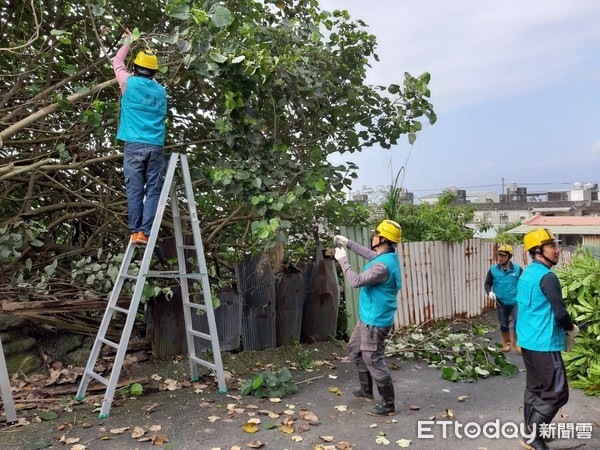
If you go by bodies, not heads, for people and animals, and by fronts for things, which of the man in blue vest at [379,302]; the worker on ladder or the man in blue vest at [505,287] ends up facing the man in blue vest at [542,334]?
the man in blue vest at [505,287]

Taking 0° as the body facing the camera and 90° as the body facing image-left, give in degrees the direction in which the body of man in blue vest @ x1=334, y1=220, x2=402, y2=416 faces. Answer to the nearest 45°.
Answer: approximately 90°

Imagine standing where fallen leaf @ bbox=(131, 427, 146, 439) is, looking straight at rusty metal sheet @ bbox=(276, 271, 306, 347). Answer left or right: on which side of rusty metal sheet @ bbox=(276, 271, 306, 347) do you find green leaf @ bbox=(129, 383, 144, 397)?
left

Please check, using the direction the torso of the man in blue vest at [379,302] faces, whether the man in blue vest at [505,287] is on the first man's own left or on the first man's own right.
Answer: on the first man's own right

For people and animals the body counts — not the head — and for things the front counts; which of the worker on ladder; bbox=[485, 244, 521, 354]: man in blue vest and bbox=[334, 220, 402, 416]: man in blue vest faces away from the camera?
the worker on ladder

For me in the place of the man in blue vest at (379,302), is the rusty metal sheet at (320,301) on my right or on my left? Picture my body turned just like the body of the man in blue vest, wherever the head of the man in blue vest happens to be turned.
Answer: on my right

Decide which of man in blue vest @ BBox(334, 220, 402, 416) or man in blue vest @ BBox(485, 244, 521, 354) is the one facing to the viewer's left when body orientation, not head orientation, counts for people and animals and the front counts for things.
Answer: man in blue vest @ BBox(334, 220, 402, 416)

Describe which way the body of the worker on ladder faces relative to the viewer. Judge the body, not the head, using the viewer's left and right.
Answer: facing away from the viewer

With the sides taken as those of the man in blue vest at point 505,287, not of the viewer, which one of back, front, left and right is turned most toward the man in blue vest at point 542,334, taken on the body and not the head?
front

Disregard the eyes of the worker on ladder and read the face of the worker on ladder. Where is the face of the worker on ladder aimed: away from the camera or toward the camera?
away from the camera

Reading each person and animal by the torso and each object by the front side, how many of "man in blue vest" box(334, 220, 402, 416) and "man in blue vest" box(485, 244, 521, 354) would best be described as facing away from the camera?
0

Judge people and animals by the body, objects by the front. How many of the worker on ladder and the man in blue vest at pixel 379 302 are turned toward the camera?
0

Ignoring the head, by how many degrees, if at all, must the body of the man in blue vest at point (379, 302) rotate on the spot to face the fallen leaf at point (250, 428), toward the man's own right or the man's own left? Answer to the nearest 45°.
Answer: approximately 45° to the man's own left

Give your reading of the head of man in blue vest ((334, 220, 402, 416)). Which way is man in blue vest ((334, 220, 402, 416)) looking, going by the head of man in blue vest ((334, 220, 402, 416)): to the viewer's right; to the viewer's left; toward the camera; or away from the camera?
to the viewer's left

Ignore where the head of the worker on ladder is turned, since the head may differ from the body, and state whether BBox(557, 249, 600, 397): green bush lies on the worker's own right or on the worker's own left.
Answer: on the worker's own right

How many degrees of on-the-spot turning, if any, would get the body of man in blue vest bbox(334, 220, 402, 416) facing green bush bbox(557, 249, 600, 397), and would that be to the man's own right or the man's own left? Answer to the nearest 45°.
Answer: approximately 135° to the man's own right

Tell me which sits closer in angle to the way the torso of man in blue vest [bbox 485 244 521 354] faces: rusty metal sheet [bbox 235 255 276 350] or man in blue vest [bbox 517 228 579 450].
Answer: the man in blue vest [bbox 517 228 579 450]
